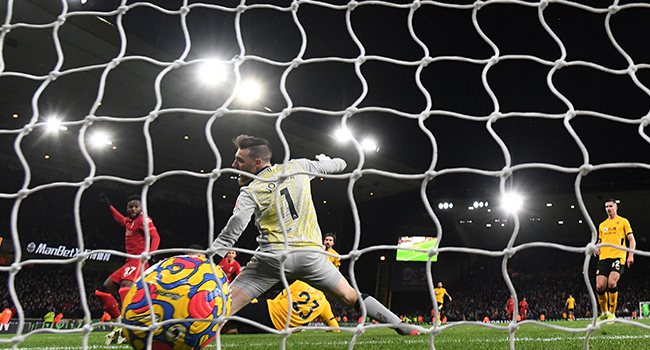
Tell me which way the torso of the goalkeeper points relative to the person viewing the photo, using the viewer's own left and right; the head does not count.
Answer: facing away from the viewer and to the left of the viewer

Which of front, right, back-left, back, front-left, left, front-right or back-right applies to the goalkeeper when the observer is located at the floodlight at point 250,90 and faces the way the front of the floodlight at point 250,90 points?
front

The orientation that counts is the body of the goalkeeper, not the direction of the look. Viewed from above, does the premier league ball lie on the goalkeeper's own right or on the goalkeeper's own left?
on the goalkeeper's own left

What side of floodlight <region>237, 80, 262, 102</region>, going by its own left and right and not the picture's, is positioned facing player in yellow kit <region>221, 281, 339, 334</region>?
front

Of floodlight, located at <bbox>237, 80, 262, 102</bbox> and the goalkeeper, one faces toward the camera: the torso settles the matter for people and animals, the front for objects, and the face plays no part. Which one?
the floodlight

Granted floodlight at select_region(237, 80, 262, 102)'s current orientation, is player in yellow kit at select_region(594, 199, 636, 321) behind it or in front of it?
in front

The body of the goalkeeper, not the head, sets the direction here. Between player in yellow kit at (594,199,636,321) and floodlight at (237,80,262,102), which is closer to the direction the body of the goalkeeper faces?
the floodlight

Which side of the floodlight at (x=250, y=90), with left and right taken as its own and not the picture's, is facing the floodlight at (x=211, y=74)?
right

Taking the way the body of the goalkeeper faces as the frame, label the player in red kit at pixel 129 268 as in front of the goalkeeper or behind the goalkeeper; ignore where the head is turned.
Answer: in front

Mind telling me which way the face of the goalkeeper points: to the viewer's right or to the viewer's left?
to the viewer's left

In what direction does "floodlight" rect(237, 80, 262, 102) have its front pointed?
toward the camera

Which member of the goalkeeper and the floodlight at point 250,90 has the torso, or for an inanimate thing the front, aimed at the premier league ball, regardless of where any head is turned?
the floodlight

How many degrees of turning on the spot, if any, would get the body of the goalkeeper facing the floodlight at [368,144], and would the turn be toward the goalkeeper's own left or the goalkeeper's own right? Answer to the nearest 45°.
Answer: approximately 45° to the goalkeeper's own right

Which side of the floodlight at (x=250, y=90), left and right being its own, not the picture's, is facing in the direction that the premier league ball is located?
front

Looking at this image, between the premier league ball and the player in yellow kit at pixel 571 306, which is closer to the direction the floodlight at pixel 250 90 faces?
the premier league ball

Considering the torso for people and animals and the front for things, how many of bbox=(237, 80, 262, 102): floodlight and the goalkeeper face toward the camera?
1
